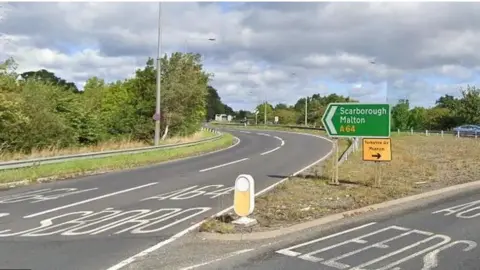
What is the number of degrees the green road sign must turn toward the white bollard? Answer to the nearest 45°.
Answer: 0° — it already faces it

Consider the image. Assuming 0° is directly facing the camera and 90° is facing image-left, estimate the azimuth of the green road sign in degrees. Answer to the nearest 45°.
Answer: approximately 0°
